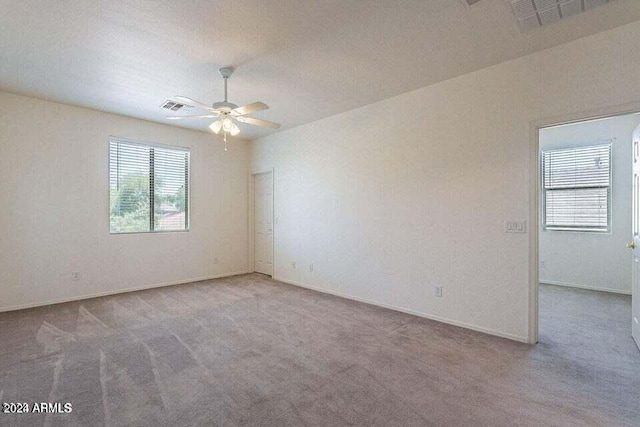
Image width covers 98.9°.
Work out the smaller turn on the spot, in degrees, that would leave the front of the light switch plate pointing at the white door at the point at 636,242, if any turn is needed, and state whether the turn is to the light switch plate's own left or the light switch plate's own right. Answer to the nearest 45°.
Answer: approximately 135° to the light switch plate's own left

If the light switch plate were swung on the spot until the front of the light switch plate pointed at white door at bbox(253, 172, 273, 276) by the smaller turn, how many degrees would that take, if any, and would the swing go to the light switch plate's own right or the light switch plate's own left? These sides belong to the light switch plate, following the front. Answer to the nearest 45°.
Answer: approximately 90° to the light switch plate's own right

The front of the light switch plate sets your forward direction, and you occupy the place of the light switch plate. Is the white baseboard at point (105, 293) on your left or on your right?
on your right

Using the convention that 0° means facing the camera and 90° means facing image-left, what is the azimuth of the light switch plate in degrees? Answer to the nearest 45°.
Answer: approximately 0°
